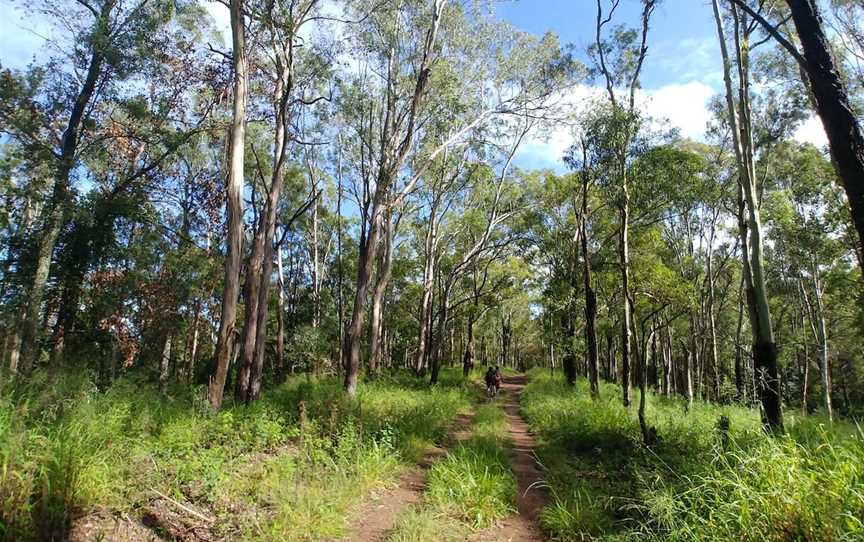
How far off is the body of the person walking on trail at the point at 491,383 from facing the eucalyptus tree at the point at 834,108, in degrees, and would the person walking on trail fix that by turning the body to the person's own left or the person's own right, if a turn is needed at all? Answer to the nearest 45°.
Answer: approximately 180°

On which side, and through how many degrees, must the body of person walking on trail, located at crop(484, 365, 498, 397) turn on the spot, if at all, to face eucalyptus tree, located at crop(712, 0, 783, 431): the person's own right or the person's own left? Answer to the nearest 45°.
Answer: approximately 135° to the person's own right

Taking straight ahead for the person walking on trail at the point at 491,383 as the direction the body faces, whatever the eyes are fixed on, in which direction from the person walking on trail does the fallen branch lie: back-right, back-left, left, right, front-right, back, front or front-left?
back

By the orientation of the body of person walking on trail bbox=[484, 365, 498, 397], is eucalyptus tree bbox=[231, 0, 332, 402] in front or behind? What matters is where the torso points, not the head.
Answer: behind

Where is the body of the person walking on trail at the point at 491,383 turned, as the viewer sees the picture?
away from the camera
